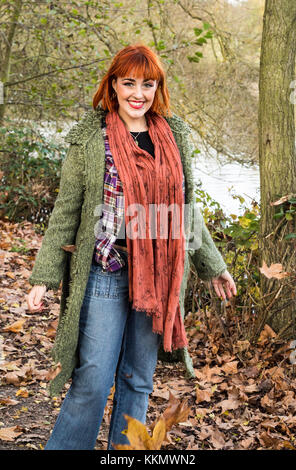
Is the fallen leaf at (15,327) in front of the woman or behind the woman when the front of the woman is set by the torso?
behind

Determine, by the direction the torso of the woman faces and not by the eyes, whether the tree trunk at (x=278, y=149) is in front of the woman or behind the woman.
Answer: behind

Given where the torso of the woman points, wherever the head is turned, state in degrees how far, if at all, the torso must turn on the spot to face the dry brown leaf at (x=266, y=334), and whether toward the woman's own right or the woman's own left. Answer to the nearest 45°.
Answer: approximately 135° to the woman's own left

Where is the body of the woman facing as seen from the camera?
toward the camera

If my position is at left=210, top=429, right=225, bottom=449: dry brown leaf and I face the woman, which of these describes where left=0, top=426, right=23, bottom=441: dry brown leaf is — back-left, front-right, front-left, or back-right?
front-right

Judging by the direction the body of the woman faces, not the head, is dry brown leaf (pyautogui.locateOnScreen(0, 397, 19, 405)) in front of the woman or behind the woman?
behind

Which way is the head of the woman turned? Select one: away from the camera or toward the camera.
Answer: toward the camera

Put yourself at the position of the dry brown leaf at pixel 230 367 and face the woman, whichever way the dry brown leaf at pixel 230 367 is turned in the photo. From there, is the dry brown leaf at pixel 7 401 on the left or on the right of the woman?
right

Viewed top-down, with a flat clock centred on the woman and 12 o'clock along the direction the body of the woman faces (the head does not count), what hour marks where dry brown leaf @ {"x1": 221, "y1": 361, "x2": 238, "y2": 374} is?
The dry brown leaf is roughly at 7 o'clock from the woman.

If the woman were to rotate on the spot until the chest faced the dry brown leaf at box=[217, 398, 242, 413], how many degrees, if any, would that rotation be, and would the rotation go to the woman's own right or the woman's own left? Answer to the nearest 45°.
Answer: approximately 135° to the woman's own left
